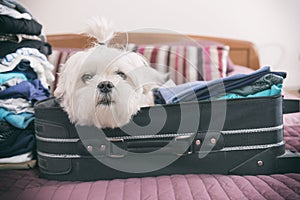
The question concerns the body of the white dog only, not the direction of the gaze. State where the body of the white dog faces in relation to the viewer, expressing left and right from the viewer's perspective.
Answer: facing the viewer

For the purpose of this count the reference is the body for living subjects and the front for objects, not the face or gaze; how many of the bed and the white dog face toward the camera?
2

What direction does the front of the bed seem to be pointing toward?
toward the camera
